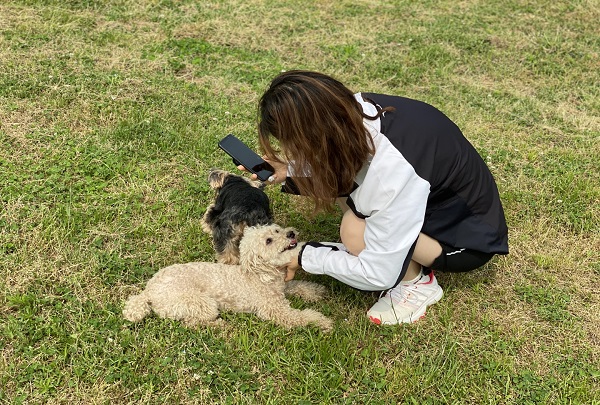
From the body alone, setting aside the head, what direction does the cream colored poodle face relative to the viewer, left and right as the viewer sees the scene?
facing to the right of the viewer

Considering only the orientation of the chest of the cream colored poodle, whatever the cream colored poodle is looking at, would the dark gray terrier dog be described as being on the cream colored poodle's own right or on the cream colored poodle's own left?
on the cream colored poodle's own left
